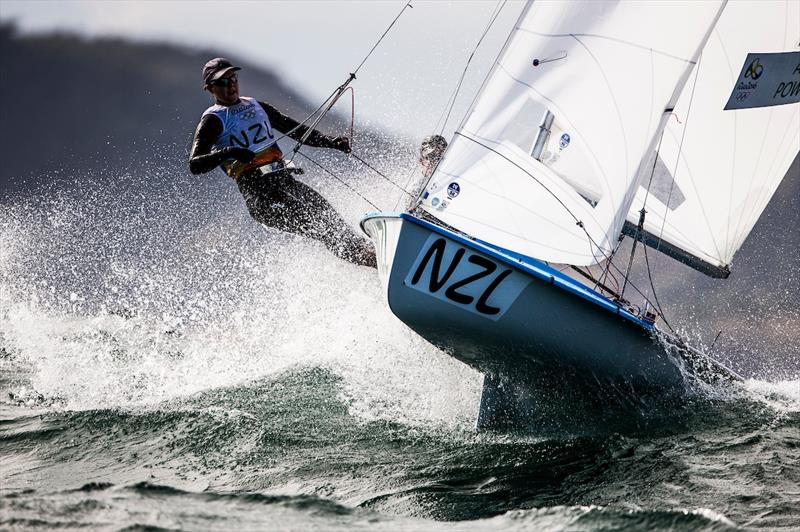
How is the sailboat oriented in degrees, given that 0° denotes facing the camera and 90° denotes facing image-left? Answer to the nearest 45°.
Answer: approximately 45°
